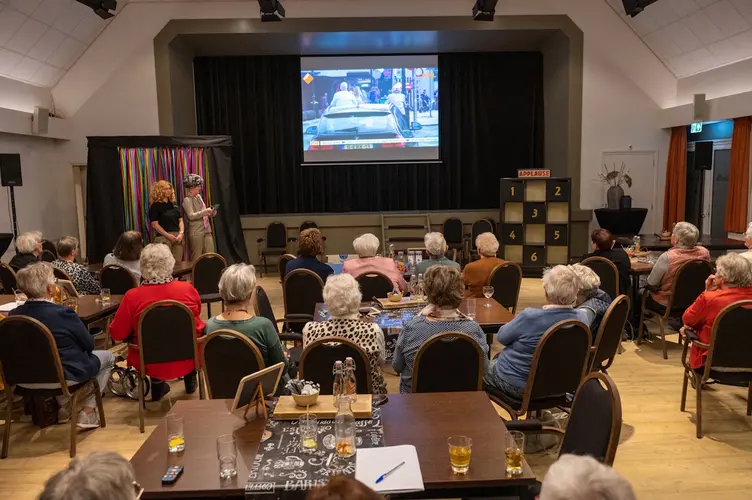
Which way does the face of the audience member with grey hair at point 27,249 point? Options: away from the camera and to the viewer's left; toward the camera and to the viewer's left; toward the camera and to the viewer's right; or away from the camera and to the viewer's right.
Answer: away from the camera and to the viewer's right

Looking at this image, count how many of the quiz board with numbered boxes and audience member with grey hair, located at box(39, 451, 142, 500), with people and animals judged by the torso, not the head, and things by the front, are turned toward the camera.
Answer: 1

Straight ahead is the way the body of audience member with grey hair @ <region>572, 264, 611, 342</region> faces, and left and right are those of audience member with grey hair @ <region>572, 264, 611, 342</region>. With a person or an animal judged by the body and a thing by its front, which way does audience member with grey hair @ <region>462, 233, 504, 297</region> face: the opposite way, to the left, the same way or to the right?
the same way

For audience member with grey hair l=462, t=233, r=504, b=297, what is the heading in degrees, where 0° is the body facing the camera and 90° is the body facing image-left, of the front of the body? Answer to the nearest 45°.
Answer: approximately 135°

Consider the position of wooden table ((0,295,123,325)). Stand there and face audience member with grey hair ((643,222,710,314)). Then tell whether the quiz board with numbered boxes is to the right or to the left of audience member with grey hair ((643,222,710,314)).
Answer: left

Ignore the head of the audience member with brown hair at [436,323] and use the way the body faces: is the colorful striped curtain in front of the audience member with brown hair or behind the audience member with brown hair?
in front

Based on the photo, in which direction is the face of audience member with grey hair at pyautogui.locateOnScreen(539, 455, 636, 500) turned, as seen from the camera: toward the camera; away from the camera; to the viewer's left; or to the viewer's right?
away from the camera

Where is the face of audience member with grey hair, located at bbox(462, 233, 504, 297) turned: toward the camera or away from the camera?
away from the camera

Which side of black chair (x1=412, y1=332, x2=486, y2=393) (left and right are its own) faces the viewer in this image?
back

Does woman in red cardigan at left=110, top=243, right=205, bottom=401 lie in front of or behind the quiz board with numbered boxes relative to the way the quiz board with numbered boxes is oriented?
in front

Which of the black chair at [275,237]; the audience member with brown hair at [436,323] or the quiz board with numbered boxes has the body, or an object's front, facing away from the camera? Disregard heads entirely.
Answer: the audience member with brown hair

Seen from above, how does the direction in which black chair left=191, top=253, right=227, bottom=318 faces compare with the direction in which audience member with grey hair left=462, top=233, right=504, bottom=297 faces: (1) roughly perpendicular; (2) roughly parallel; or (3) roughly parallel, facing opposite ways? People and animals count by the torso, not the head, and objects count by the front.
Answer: roughly parallel

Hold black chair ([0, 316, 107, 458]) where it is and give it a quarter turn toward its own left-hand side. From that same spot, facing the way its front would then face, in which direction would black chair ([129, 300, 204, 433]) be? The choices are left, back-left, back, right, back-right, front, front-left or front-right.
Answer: back-right

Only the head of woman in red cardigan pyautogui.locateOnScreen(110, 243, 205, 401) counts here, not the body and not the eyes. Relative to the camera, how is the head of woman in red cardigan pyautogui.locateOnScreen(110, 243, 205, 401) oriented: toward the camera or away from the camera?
away from the camera

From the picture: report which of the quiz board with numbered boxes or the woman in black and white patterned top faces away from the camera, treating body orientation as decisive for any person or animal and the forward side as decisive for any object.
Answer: the woman in black and white patterned top

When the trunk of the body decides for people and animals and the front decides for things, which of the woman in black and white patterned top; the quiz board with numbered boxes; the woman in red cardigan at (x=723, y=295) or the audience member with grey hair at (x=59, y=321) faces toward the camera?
the quiz board with numbered boxes

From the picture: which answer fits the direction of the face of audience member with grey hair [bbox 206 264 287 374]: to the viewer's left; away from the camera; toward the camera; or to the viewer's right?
away from the camera

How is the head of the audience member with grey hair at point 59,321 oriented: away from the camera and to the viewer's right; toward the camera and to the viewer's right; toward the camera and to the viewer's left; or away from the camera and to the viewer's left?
away from the camera and to the viewer's right

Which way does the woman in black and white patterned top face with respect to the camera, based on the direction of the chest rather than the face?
away from the camera

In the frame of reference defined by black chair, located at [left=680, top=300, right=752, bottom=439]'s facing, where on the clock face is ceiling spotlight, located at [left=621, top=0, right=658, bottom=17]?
The ceiling spotlight is roughly at 1 o'clock from the black chair.
